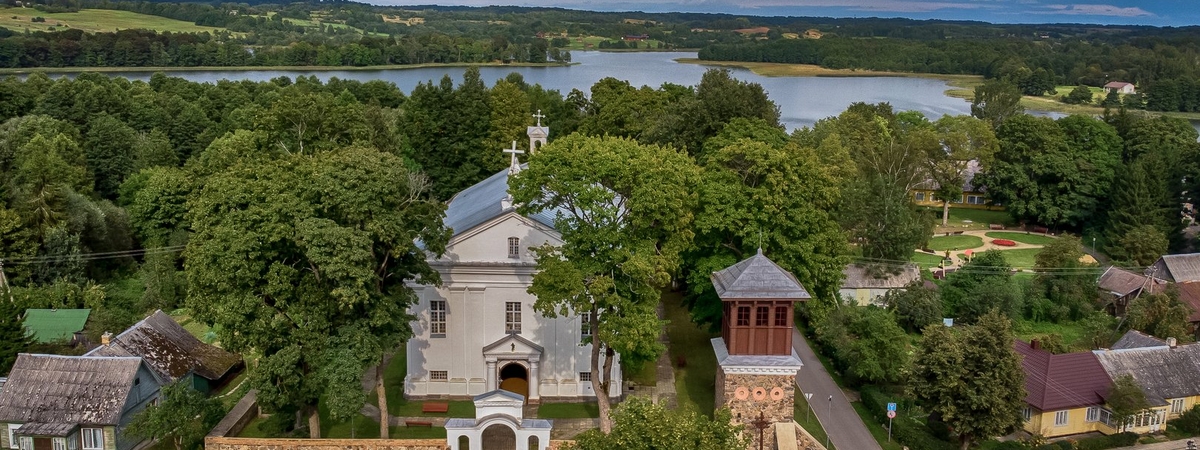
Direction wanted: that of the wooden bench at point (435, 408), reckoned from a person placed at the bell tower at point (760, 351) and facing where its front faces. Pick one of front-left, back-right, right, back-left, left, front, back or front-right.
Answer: right

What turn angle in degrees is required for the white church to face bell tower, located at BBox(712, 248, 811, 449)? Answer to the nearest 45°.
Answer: approximately 45° to its left

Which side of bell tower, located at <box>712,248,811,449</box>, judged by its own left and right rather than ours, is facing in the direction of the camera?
front

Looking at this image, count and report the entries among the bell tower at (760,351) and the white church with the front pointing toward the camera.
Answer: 2

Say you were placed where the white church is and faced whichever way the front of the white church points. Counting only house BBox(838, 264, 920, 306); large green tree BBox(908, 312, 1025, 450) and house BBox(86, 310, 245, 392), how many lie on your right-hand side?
1

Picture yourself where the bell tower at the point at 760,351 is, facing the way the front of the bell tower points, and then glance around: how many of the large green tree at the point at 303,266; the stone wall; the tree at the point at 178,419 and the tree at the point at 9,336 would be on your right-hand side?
4

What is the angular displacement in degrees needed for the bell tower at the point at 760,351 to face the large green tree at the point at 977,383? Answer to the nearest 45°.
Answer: approximately 90° to its left

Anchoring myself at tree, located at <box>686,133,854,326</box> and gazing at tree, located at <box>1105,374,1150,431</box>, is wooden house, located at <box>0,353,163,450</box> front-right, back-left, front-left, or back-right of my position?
back-right

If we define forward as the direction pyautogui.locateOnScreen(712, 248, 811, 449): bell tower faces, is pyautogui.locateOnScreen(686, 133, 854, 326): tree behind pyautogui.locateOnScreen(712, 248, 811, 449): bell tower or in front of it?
behind

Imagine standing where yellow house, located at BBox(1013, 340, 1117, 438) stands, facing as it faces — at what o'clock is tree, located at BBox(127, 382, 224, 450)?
The tree is roughly at 2 o'clock from the yellow house.

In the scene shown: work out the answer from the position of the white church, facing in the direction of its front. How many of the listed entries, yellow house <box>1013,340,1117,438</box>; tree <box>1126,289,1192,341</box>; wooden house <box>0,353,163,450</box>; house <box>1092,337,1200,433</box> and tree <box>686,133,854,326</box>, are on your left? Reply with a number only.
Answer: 4

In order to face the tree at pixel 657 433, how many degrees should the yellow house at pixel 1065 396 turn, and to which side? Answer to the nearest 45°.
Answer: approximately 45° to its right

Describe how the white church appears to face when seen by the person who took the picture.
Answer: facing the viewer
